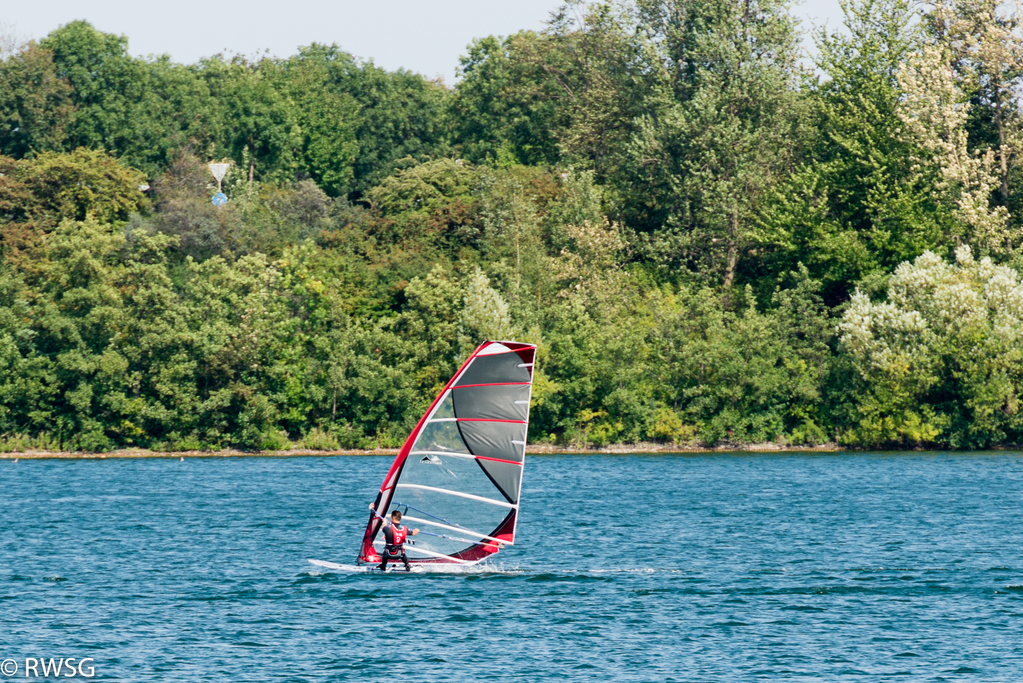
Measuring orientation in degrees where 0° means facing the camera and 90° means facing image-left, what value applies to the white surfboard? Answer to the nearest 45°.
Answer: approximately 90°
